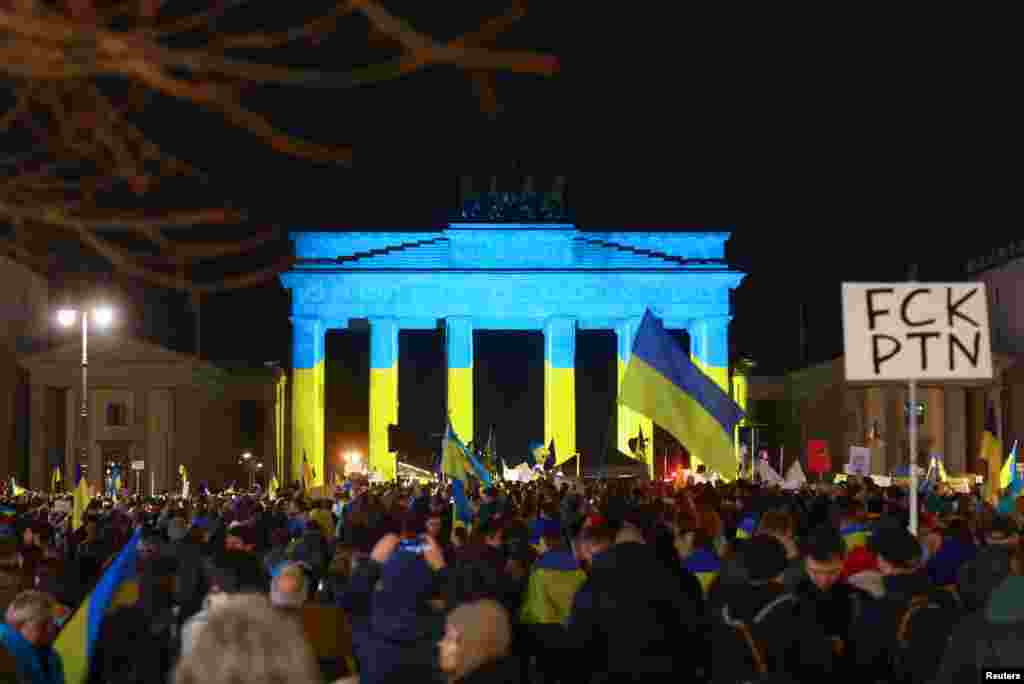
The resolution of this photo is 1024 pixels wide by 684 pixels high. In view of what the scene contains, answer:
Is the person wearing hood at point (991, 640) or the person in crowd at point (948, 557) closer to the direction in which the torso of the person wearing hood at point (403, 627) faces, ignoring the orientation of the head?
the person in crowd

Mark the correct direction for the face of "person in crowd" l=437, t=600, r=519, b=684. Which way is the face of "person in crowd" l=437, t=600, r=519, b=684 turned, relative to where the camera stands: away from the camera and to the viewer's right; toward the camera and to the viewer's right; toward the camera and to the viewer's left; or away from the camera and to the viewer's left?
toward the camera and to the viewer's left

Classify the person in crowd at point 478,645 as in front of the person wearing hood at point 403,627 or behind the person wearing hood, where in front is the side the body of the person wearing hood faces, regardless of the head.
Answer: behind

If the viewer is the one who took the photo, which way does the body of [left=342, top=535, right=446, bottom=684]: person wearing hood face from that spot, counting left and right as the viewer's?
facing away from the viewer

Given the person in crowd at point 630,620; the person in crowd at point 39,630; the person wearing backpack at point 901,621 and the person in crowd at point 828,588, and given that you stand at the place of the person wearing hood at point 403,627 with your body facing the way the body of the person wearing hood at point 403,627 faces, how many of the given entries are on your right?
3

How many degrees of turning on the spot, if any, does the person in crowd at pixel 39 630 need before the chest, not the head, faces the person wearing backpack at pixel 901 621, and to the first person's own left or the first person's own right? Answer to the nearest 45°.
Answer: approximately 90° to the first person's own right

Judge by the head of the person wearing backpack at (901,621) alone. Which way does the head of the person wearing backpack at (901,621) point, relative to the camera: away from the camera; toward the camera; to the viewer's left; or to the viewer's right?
away from the camera
